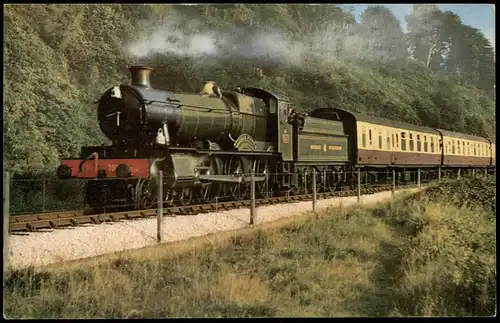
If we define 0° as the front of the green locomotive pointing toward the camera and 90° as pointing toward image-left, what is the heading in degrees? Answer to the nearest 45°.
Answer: approximately 45°
